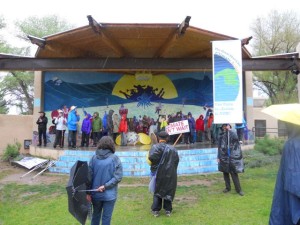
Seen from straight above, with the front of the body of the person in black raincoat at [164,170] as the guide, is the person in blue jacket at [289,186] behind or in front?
behind

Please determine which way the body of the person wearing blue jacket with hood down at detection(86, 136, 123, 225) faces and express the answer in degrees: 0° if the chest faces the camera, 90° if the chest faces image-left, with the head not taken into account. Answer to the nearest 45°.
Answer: approximately 180°

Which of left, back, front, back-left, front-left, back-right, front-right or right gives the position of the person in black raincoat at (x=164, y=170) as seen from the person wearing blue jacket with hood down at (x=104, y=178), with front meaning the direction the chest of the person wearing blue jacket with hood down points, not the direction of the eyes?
front-right

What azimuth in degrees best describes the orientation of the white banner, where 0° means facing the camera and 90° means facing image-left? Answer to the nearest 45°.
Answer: approximately 0°

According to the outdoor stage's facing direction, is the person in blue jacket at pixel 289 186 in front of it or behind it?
in front

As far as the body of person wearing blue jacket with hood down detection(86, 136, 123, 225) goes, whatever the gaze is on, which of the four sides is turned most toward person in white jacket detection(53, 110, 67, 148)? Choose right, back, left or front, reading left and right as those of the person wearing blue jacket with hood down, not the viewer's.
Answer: front

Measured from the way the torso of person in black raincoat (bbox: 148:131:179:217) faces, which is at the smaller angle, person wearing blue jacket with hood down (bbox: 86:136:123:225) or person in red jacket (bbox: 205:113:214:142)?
the person in red jacket

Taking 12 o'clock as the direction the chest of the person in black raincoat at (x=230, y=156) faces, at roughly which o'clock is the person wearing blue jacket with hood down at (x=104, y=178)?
The person wearing blue jacket with hood down is roughly at 1 o'clock from the person in black raincoat.

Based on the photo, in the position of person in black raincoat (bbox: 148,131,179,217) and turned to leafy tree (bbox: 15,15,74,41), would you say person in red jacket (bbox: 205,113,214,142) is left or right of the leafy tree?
right

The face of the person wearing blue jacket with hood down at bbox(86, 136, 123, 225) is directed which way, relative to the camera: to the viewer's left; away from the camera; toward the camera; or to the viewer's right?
away from the camera

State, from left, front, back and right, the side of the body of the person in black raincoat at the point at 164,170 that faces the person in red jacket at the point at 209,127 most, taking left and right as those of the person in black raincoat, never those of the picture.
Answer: front

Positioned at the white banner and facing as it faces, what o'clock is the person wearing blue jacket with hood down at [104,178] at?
The person wearing blue jacket with hood down is roughly at 1 o'clock from the white banner.

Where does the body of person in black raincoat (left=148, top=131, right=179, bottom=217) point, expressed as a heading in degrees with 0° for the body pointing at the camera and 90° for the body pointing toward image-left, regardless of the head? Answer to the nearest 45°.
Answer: approximately 180°

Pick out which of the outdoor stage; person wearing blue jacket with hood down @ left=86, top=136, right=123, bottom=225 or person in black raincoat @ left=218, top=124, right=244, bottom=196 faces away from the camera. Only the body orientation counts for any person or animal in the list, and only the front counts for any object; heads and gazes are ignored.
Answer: the person wearing blue jacket with hood down

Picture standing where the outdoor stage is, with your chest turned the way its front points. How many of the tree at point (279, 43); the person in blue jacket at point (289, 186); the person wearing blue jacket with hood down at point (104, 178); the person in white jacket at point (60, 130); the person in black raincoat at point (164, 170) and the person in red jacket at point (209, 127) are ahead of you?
3

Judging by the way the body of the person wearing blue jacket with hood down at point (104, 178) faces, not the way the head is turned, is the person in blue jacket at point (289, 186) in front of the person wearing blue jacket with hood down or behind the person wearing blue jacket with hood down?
behind
